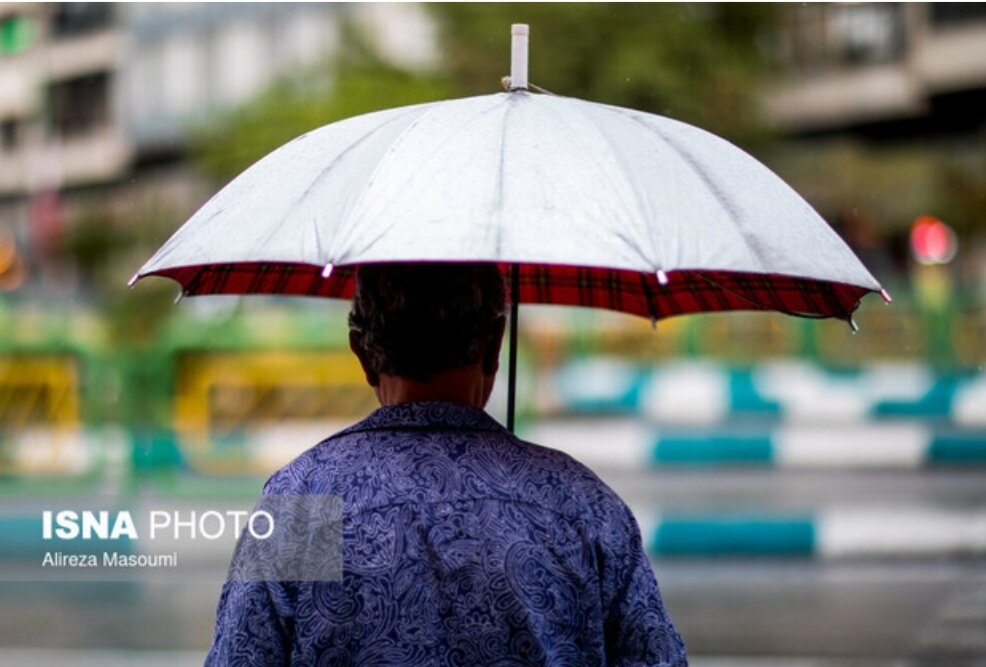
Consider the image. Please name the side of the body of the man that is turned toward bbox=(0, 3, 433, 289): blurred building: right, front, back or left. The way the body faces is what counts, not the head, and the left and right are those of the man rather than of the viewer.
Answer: front

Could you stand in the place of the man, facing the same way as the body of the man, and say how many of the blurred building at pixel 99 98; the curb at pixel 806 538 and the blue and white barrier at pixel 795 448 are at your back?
0

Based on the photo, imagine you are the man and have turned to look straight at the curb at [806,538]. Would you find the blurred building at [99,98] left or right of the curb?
left

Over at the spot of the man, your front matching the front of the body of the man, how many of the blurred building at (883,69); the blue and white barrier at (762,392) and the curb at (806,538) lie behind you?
0

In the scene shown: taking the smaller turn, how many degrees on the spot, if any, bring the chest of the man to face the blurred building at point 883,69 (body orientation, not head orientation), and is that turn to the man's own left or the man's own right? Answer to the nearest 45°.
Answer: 0° — they already face it

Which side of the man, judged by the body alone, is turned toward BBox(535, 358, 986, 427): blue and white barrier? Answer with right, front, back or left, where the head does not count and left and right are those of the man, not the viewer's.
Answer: front

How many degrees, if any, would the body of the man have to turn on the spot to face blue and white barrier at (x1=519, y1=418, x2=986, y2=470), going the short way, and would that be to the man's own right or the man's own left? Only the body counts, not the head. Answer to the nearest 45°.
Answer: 0° — they already face it

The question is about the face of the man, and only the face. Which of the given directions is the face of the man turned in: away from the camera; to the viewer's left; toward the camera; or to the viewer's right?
away from the camera

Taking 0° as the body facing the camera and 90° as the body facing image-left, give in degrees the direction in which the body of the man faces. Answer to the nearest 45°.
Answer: approximately 180°

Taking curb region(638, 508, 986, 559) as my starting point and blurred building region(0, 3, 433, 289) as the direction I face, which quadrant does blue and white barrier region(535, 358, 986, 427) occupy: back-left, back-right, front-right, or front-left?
front-right

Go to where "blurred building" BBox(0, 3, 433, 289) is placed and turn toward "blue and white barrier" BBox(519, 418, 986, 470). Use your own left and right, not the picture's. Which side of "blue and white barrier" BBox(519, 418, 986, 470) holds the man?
right

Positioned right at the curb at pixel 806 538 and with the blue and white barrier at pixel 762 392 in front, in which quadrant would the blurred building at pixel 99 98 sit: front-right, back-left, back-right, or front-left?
front-left

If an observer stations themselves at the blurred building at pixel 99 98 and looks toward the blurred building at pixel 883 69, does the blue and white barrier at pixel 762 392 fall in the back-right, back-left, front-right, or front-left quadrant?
front-right

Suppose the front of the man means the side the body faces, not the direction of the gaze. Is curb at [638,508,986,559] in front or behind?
in front
